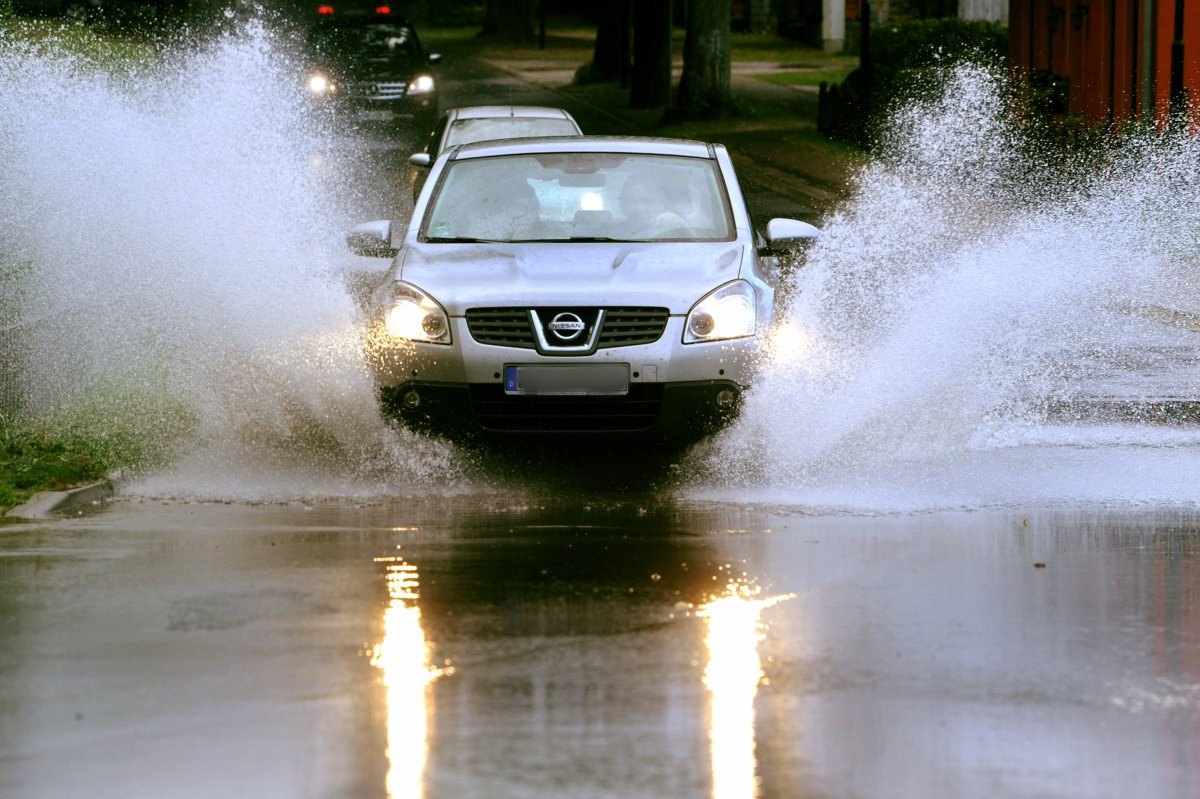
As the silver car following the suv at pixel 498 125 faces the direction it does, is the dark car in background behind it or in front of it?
behind

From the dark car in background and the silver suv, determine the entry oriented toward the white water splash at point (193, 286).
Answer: the dark car in background

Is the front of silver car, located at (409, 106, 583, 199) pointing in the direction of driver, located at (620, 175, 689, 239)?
yes

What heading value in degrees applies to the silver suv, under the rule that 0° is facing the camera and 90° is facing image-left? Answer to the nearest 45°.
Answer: approximately 0°

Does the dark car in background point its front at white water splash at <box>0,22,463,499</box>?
yes

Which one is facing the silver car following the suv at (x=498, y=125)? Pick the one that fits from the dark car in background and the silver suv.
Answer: the dark car in background

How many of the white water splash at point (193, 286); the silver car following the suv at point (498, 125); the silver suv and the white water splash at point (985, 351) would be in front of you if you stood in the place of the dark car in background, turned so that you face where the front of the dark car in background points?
4

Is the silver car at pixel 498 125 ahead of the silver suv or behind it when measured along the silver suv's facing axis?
behind
